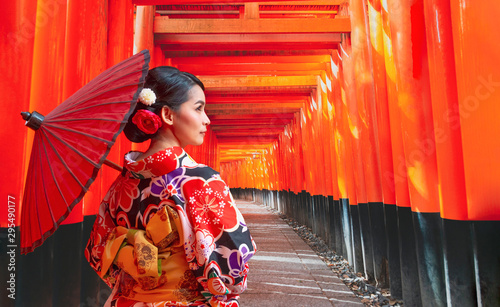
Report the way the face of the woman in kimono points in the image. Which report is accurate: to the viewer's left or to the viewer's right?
to the viewer's right

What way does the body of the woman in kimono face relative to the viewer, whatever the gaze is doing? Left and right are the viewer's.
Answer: facing away from the viewer and to the right of the viewer
